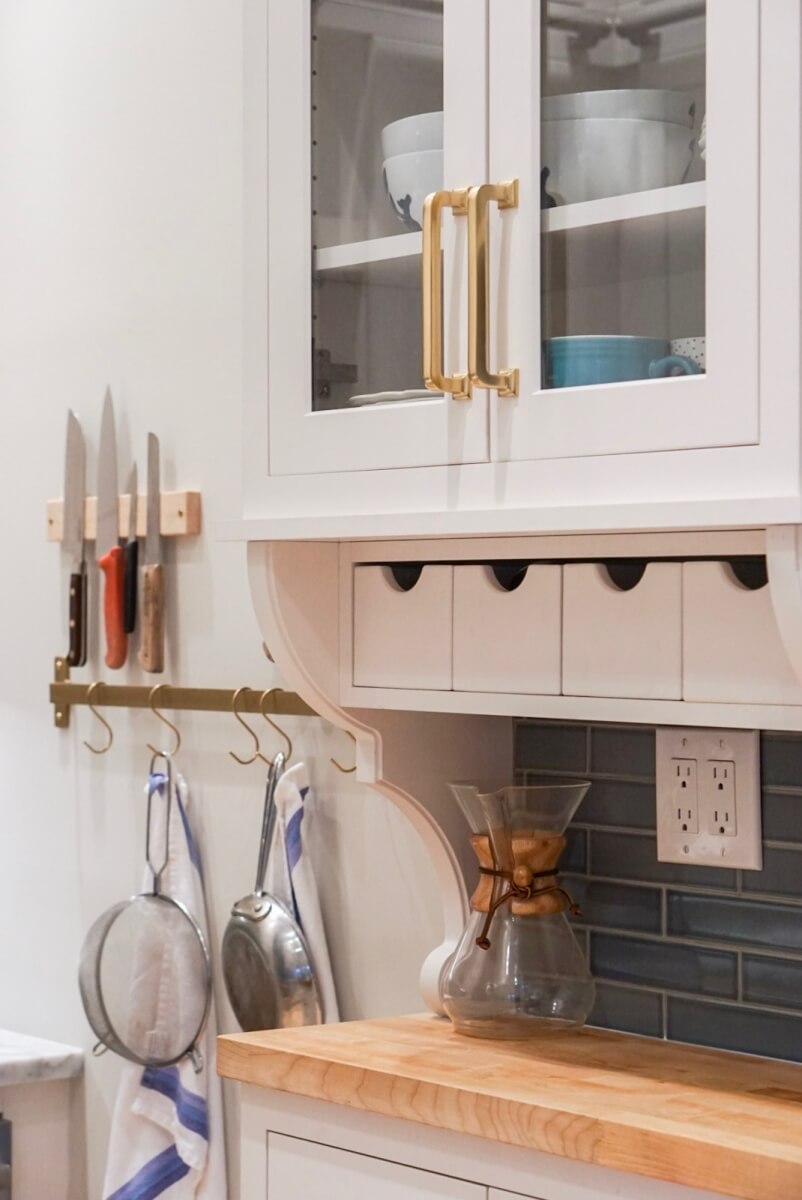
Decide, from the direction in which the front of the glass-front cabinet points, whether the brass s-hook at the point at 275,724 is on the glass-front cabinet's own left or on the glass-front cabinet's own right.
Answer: on the glass-front cabinet's own right

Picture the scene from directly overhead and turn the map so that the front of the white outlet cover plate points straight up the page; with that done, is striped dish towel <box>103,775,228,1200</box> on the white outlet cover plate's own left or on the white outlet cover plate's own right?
on the white outlet cover plate's own right

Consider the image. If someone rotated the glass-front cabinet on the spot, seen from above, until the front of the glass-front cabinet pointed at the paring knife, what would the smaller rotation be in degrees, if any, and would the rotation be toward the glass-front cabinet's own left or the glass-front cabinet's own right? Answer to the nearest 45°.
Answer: approximately 90° to the glass-front cabinet's own right

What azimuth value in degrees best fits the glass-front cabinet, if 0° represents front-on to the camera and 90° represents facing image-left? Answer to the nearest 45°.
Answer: approximately 45°

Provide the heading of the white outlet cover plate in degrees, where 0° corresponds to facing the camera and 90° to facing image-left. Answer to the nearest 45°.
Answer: approximately 45°
